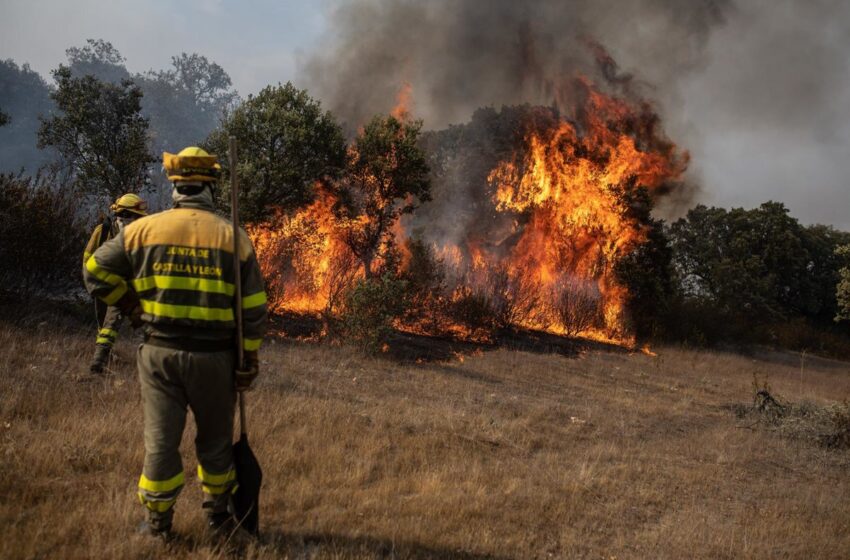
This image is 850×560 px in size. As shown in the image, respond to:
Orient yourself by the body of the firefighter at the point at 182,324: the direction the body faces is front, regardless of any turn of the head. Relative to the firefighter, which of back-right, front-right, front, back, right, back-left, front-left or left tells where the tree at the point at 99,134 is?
front

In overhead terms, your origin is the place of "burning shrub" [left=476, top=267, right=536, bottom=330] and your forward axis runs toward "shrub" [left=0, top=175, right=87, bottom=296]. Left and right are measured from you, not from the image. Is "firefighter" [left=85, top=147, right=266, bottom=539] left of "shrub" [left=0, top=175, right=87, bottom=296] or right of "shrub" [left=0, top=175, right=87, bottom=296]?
left

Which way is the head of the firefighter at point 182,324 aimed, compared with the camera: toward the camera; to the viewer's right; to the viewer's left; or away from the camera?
away from the camera

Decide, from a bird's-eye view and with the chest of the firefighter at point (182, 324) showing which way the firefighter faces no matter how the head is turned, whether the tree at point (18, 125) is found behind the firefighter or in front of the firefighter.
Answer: in front

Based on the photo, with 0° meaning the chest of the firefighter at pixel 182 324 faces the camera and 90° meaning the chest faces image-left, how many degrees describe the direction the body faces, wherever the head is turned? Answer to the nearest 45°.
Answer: approximately 180°

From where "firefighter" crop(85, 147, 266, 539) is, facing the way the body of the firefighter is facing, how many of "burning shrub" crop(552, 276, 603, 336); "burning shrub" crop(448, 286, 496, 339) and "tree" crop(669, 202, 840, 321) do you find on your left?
0

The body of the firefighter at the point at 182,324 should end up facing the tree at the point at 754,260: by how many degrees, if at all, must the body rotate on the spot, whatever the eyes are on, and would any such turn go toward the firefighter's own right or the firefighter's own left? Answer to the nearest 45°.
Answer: approximately 45° to the firefighter's own right

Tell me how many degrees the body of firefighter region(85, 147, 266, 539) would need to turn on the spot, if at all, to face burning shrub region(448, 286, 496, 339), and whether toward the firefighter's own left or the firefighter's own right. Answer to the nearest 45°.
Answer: approximately 45° to the firefighter's own right

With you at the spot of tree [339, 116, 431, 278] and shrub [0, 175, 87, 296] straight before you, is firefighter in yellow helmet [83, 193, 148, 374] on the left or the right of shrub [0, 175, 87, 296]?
left

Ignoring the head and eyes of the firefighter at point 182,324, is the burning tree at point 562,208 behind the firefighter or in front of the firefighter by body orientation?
in front

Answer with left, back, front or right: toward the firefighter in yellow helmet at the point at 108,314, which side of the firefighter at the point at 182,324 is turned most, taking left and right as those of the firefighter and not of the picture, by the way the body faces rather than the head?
front

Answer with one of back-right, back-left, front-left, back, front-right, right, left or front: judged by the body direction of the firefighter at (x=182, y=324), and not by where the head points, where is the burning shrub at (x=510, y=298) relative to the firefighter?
front-right

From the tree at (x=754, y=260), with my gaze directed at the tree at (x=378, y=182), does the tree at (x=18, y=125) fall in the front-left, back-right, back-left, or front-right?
front-right

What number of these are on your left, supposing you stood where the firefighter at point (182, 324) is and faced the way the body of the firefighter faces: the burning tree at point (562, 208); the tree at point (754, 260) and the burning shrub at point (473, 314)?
0

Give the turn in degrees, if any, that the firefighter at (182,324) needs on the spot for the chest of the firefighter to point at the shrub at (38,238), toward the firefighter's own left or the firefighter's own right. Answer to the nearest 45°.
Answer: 0° — they already face it
